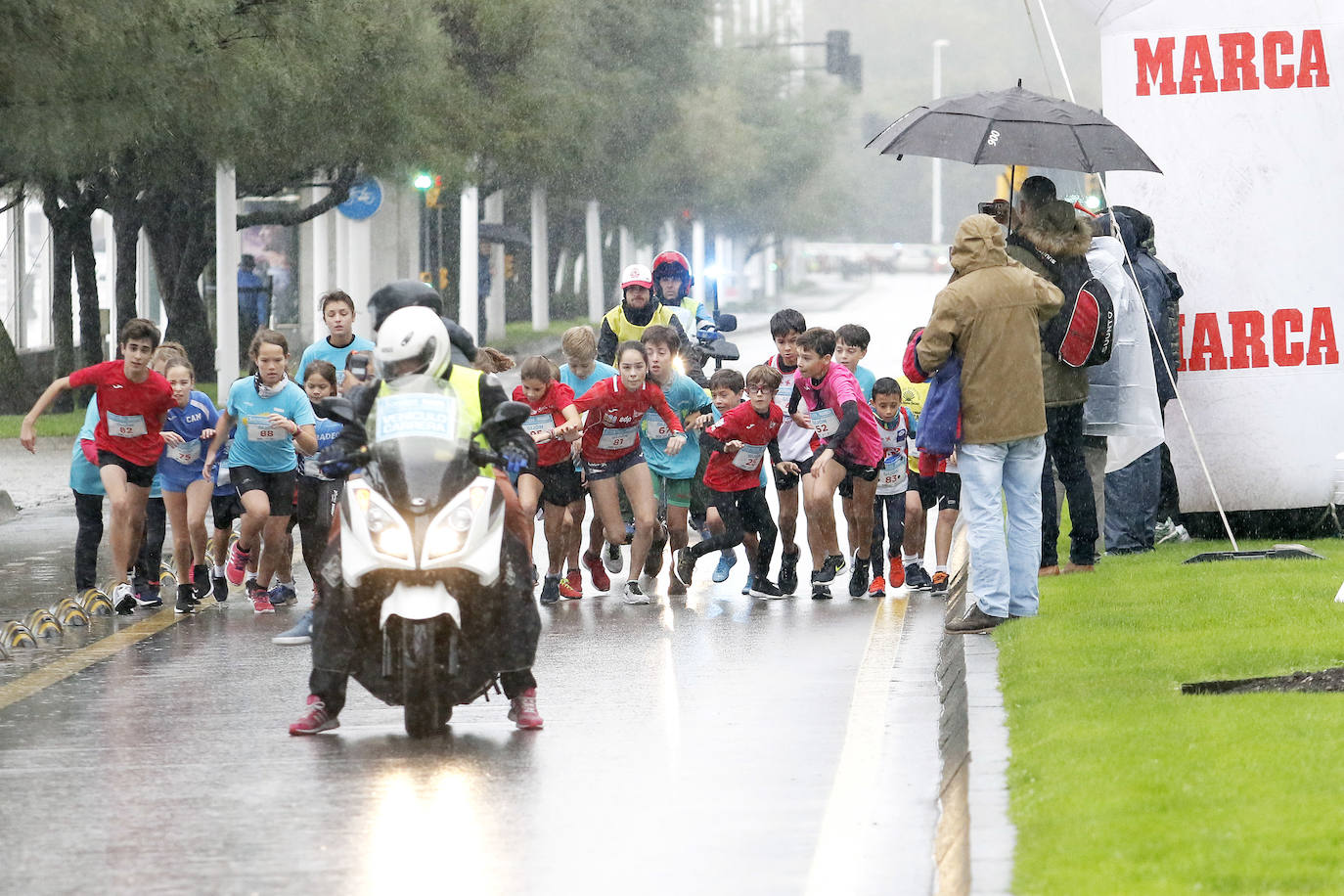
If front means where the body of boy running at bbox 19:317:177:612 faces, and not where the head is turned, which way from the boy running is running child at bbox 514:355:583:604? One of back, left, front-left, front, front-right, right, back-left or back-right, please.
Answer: left

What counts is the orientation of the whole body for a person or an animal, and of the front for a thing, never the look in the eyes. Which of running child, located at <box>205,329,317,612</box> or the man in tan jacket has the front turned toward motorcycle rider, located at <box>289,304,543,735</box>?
the running child

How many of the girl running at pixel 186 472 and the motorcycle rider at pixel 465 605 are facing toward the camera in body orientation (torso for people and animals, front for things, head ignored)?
2

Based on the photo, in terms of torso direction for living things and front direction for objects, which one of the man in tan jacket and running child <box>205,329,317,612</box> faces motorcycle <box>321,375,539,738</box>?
the running child

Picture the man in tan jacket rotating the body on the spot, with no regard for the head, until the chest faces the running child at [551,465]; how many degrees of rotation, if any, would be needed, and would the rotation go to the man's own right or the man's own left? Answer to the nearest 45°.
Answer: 0° — they already face them

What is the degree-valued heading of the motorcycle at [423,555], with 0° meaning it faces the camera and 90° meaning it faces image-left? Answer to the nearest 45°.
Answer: approximately 0°

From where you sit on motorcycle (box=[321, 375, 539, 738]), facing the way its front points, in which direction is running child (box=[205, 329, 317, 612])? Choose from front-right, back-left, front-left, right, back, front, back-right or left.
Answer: back
